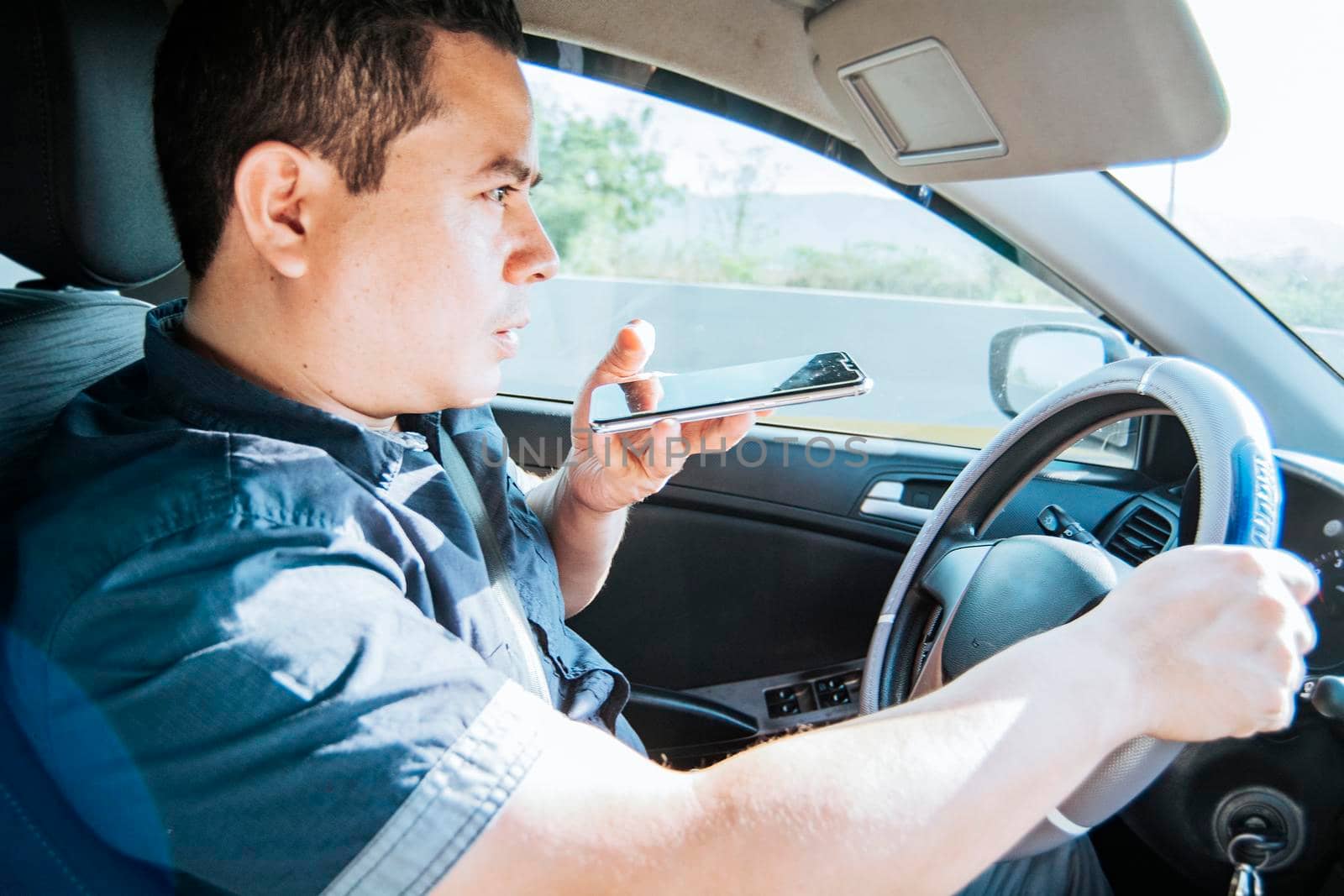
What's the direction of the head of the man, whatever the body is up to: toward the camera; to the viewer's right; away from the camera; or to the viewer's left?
to the viewer's right

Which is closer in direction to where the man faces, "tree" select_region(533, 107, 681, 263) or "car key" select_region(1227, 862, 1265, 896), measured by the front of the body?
the car key

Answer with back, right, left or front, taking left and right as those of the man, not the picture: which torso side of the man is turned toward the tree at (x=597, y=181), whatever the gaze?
left

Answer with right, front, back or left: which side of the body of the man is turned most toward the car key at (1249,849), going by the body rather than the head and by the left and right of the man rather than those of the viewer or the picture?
front

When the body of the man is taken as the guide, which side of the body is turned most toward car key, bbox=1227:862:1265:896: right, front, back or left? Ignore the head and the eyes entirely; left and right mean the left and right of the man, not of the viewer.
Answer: front

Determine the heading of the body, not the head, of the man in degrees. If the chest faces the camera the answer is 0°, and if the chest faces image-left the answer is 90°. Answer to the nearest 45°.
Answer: approximately 270°

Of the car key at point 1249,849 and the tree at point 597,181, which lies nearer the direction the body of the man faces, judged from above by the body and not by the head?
the car key
